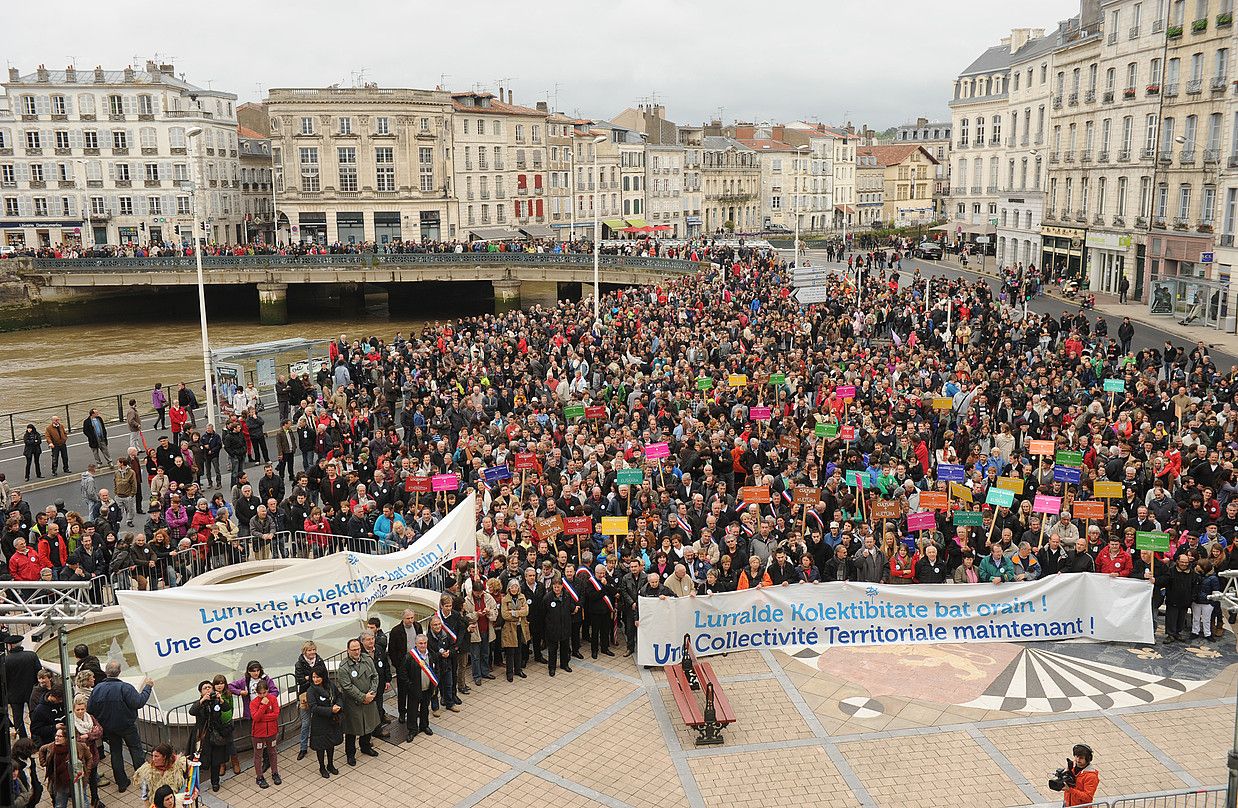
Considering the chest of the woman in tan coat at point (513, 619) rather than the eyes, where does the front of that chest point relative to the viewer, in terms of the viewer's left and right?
facing the viewer

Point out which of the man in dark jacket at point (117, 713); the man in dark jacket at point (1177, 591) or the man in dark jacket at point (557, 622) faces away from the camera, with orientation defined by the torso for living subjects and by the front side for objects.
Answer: the man in dark jacket at point (117, 713)

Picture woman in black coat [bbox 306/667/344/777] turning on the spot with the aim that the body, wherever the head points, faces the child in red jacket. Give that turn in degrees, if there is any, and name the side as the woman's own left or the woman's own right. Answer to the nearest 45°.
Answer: approximately 135° to the woman's own right

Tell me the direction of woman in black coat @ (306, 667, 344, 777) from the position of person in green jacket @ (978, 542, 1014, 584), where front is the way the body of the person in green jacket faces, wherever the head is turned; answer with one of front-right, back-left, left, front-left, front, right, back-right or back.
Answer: front-right

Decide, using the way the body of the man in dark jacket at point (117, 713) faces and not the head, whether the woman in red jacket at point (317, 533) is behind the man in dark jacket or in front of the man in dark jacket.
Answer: in front

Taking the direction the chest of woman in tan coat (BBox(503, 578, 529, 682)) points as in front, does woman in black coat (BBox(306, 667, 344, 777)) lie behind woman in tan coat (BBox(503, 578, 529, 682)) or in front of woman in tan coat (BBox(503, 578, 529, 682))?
in front

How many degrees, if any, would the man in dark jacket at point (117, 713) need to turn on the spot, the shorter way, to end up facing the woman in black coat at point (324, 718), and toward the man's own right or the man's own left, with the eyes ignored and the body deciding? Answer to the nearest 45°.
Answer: approximately 90° to the man's own right

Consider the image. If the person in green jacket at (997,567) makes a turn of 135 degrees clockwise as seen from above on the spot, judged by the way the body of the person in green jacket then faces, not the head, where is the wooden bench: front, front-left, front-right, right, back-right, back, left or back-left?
left

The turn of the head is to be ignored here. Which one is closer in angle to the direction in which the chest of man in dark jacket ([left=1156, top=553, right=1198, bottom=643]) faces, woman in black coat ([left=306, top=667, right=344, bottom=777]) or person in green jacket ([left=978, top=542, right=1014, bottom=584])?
the woman in black coat

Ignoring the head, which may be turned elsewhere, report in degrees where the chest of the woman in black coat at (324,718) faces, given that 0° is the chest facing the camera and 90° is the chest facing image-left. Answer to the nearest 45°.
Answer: approximately 315°

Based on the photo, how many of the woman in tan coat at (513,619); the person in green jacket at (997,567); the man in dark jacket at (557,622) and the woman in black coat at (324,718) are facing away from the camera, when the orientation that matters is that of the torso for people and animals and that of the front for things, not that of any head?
0

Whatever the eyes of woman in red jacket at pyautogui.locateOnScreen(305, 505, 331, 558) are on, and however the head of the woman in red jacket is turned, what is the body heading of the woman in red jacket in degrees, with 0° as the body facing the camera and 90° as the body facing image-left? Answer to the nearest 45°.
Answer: approximately 0°

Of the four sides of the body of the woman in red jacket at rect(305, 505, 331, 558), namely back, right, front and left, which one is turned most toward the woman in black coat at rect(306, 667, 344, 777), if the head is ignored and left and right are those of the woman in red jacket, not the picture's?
front

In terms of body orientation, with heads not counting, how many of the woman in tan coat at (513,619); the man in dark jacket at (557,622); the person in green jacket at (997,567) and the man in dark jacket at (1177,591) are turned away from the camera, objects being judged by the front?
0

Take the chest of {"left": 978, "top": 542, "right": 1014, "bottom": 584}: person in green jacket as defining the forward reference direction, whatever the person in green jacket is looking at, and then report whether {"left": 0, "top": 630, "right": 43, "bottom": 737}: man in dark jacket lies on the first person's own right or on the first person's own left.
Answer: on the first person's own right

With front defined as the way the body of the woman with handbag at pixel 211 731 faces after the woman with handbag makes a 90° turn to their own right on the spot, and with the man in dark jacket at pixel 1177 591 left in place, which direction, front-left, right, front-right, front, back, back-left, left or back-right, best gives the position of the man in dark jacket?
back-left

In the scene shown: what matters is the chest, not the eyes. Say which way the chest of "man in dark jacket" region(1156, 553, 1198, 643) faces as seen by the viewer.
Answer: toward the camera

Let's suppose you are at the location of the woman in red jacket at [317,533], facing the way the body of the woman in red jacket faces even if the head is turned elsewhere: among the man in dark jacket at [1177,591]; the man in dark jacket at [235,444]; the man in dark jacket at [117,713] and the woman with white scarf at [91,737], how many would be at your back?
1

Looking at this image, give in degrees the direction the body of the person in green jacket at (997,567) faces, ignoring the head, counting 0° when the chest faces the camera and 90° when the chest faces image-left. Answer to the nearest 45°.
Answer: approximately 0°
